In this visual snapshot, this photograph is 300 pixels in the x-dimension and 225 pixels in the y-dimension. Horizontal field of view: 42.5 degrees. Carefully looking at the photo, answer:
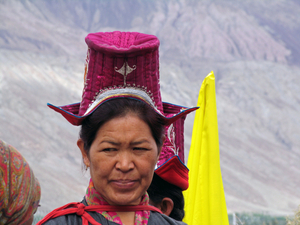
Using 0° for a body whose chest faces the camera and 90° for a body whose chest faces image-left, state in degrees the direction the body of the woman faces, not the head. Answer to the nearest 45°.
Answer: approximately 0°

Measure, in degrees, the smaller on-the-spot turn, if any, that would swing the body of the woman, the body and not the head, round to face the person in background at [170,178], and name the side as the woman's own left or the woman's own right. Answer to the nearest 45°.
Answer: approximately 135° to the woman's own left

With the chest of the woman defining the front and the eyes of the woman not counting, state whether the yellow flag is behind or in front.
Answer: behind
